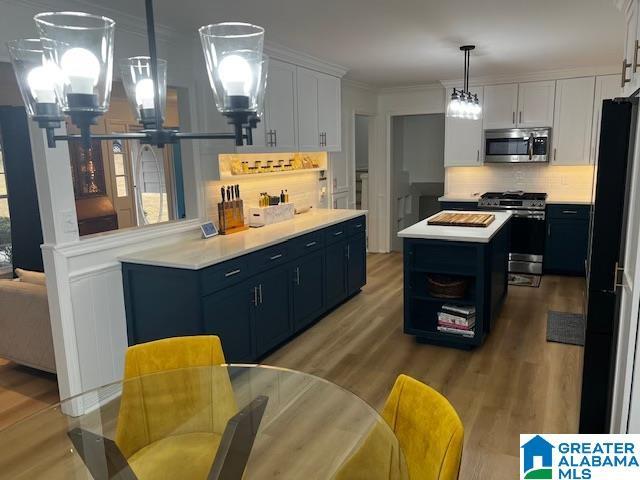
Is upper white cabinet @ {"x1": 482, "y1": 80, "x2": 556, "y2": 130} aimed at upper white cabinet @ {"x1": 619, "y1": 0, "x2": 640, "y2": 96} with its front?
yes

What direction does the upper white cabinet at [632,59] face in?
to the viewer's left

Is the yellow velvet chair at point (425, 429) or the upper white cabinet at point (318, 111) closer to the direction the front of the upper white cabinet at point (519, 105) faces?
the yellow velvet chair

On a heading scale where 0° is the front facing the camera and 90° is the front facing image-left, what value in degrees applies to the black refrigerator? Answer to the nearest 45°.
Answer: approximately 90°

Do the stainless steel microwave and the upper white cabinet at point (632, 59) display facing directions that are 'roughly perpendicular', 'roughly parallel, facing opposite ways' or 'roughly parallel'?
roughly perpendicular

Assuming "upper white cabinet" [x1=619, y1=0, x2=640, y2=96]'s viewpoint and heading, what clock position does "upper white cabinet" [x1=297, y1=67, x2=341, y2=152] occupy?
"upper white cabinet" [x1=297, y1=67, x2=341, y2=152] is roughly at 1 o'clock from "upper white cabinet" [x1=619, y1=0, x2=640, y2=96].

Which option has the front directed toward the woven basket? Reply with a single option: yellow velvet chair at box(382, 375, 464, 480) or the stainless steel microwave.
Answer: the stainless steel microwave

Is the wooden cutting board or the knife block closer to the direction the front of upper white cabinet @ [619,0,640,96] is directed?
the knife block

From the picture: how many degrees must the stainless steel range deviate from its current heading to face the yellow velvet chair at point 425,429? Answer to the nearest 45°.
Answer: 0° — it already faces it

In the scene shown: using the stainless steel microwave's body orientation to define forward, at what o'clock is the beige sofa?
The beige sofa is roughly at 1 o'clock from the stainless steel microwave.
